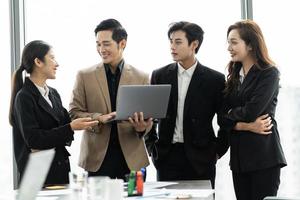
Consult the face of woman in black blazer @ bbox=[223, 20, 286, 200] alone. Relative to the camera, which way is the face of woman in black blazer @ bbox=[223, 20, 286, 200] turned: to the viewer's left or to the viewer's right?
to the viewer's left

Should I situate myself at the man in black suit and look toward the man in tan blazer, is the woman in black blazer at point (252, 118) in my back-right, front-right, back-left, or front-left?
back-left

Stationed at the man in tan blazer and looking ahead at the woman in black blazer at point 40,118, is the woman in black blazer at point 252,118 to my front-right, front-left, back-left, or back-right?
back-left

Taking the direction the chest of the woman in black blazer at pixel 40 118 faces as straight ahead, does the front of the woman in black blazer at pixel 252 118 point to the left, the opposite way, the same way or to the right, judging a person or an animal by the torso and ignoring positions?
to the right
